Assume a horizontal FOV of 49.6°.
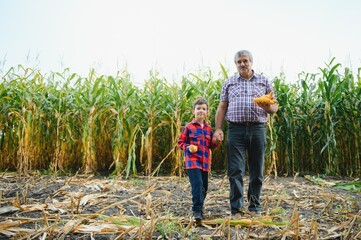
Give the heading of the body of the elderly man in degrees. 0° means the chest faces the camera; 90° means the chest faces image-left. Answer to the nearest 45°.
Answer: approximately 0°
